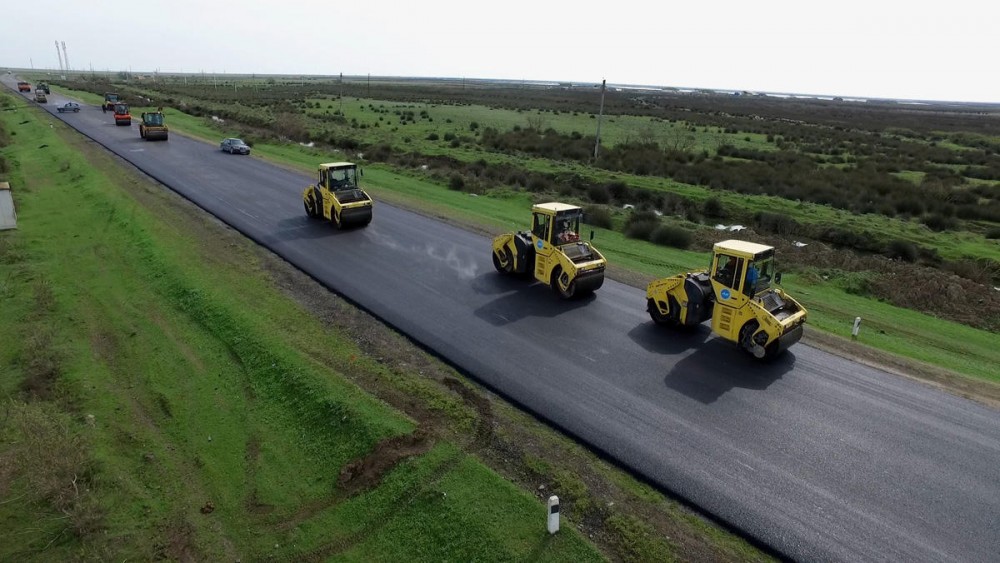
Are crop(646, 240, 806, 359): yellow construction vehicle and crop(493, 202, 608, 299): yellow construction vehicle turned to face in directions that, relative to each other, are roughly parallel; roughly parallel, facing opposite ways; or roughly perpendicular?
roughly parallel

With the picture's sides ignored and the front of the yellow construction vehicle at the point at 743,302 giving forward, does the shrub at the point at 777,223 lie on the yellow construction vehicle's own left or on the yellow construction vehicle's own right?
on the yellow construction vehicle's own left

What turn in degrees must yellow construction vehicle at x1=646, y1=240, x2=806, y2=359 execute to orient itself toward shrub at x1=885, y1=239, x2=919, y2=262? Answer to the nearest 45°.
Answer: approximately 90° to its left

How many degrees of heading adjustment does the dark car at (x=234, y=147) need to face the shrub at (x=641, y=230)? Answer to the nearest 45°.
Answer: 0° — it already faces it

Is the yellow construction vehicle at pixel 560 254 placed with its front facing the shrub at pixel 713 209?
no

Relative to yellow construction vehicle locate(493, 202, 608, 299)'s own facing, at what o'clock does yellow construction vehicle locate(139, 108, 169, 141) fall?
yellow construction vehicle locate(139, 108, 169, 141) is roughly at 6 o'clock from yellow construction vehicle locate(493, 202, 608, 299).

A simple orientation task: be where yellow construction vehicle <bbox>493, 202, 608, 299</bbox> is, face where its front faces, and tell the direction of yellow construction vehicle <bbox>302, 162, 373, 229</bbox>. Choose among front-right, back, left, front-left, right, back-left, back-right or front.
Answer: back

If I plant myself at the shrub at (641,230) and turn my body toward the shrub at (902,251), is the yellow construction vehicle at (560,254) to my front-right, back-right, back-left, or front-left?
back-right

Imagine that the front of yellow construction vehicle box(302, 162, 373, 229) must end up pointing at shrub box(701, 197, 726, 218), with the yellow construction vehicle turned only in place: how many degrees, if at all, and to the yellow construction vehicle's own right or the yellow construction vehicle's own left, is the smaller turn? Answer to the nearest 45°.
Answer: approximately 45° to the yellow construction vehicle's own left

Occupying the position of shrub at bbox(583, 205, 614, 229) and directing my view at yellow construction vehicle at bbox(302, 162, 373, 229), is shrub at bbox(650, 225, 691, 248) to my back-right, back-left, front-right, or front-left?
back-left

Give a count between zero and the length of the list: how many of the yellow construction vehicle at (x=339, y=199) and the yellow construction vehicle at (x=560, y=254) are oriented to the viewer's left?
0

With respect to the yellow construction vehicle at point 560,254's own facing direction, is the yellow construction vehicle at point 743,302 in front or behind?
in front

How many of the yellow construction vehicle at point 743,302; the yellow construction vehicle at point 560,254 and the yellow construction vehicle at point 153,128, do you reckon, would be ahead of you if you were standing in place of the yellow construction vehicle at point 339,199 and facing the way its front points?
2

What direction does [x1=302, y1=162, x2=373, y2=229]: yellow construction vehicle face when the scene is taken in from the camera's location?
facing the viewer and to the right of the viewer

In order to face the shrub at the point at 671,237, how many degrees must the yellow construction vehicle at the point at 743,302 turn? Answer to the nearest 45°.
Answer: approximately 135° to its left
